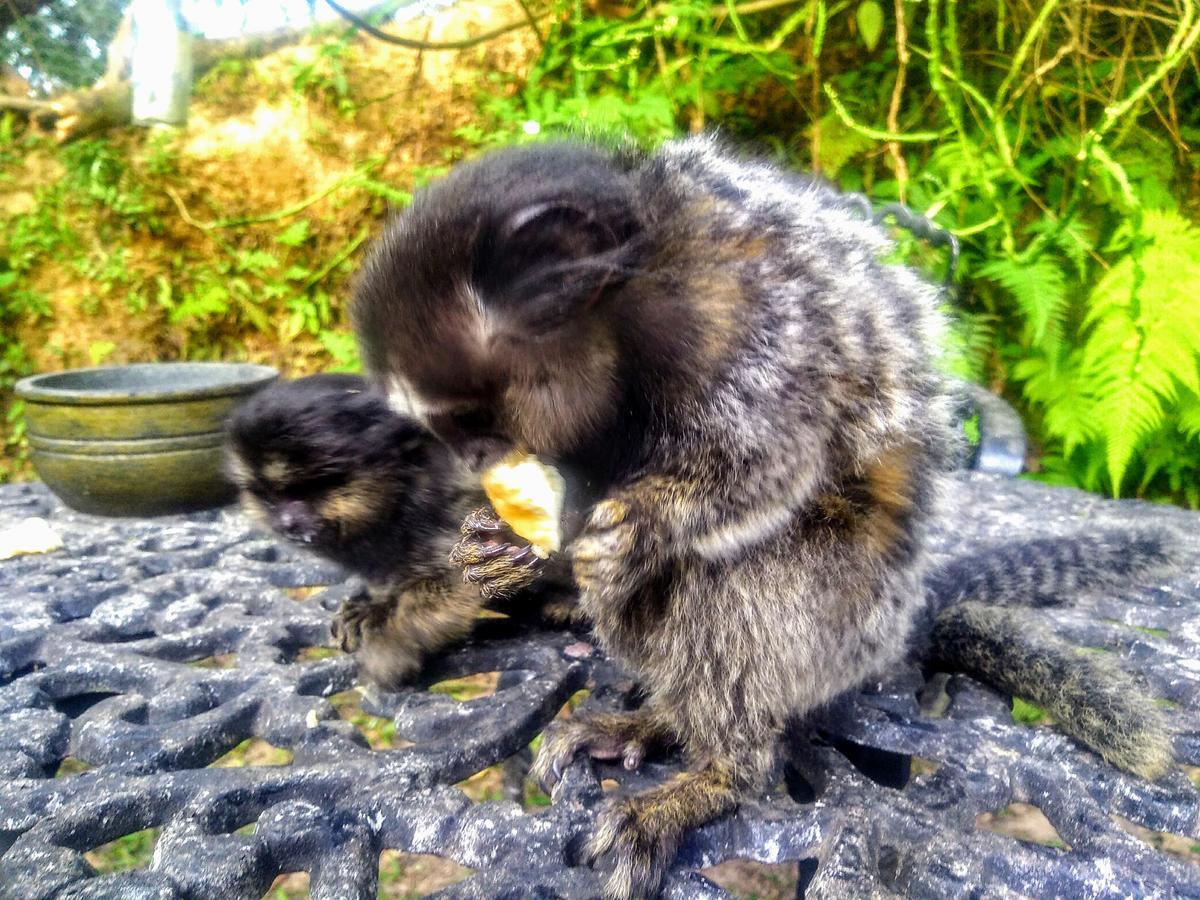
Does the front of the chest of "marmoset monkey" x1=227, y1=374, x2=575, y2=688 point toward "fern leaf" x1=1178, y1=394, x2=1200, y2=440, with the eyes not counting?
no

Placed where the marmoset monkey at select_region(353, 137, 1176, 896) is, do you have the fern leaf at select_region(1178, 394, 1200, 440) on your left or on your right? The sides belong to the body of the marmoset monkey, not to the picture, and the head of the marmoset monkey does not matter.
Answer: on your right

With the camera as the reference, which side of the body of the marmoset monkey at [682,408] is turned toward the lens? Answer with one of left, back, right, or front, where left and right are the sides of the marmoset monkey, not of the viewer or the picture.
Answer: left

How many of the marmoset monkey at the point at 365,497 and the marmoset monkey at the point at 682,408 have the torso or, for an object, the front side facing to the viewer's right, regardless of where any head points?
0

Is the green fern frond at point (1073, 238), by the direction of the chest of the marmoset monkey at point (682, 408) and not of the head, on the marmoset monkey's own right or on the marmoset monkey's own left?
on the marmoset monkey's own right

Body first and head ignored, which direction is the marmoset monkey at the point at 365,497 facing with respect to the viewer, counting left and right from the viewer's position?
facing the viewer and to the left of the viewer

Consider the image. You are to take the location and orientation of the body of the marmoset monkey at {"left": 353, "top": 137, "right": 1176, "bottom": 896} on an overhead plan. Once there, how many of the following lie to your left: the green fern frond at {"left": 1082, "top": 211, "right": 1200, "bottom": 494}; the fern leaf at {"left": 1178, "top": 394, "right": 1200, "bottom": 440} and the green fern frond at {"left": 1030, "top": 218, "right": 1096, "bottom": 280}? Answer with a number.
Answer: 0

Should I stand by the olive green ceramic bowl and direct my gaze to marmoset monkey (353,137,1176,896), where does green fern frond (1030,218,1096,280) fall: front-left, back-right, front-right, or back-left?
front-left

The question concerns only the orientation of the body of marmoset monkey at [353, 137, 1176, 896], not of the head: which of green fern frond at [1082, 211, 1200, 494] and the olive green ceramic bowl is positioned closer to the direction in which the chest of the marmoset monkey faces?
the olive green ceramic bowl

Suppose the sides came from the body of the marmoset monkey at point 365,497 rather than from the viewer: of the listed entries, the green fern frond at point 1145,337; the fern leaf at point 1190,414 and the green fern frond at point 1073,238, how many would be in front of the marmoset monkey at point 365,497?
0

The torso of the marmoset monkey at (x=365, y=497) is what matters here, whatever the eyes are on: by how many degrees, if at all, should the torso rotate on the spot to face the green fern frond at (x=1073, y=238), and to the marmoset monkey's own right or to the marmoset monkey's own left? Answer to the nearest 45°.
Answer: approximately 180°
